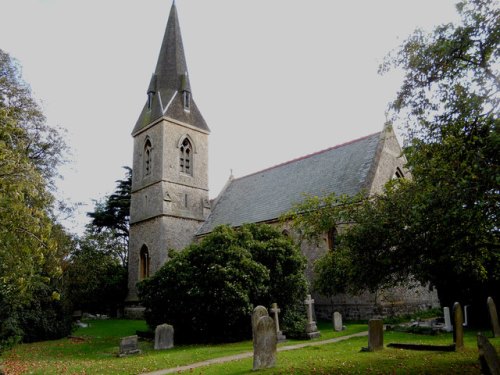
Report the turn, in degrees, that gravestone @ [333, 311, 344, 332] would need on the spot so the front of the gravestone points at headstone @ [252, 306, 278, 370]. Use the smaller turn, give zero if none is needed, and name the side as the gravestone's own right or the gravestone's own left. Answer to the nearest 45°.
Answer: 0° — it already faces it

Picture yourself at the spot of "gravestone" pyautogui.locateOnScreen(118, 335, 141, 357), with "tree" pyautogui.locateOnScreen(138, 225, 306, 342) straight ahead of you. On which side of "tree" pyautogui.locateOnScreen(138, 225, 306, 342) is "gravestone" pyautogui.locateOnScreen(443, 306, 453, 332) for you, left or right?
right

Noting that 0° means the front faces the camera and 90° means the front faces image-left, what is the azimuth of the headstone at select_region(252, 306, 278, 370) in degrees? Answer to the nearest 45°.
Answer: approximately 0°

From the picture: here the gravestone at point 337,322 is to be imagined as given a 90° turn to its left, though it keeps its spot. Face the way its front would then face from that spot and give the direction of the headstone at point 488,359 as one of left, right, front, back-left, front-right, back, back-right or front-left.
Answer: right

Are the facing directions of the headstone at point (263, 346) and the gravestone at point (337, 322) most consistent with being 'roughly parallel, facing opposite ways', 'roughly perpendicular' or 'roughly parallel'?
roughly parallel

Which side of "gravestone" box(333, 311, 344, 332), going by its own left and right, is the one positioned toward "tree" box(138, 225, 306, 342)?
right

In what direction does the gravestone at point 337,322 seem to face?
toward the camera

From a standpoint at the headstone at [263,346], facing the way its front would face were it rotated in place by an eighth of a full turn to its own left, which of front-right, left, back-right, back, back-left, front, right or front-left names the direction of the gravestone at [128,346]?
back

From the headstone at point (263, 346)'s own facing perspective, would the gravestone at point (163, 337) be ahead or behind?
behind

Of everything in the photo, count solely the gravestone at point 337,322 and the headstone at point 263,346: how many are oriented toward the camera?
2

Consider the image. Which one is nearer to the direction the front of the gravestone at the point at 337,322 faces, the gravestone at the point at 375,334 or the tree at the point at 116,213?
the gravestone

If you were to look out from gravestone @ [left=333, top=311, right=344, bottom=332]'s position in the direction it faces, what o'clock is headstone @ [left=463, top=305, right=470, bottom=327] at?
The headstone is roughly at 9 o'clock from the gravestone.

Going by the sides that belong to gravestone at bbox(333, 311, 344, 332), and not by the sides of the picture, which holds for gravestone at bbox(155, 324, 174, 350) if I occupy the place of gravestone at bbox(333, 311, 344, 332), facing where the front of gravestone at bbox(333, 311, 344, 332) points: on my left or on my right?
on my right

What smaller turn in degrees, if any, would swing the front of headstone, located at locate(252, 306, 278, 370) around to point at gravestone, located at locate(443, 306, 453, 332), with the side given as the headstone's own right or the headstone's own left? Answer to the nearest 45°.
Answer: approximately 135° to the headstone's own left

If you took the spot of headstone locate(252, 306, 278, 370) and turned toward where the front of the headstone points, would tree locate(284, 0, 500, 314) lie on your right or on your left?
on your left
